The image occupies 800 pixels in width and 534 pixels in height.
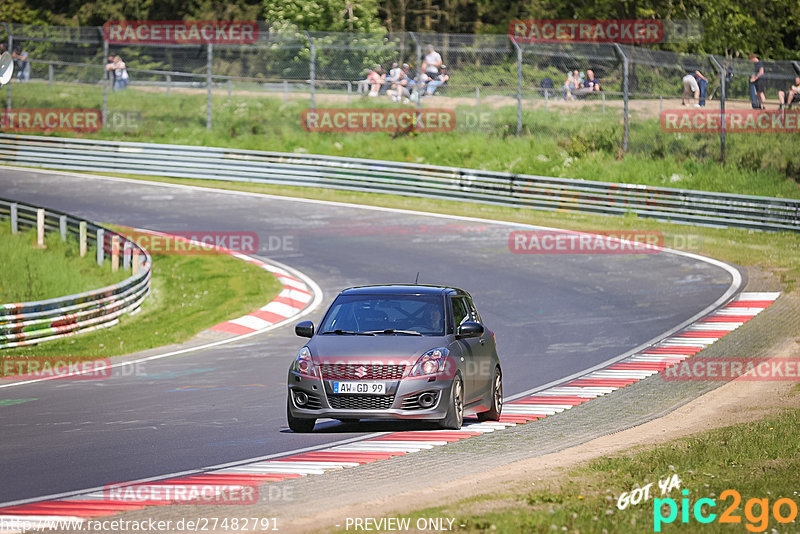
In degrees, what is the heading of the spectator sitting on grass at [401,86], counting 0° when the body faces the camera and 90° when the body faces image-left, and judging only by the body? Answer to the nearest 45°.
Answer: approximately 45°

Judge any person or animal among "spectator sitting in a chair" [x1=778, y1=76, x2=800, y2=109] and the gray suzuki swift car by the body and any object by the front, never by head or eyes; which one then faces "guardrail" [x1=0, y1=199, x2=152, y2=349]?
the spectator sitting in a chair

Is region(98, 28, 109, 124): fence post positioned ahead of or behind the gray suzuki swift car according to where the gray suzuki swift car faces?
behind

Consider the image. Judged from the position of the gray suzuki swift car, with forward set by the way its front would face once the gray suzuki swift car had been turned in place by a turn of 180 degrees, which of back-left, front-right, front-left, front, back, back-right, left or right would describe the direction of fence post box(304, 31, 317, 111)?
front

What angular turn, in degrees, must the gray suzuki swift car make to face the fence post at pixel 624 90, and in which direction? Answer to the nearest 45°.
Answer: approximately 180°

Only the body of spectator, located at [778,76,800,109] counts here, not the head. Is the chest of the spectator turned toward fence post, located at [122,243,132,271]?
yes

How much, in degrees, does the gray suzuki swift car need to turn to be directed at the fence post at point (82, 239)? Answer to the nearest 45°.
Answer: approximately 135° to its right

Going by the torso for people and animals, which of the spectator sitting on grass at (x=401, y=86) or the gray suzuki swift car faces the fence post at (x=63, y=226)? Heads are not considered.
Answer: the spectator sitting on grass

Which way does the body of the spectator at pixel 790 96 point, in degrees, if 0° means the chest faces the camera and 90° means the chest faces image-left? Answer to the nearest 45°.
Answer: approximately 45°

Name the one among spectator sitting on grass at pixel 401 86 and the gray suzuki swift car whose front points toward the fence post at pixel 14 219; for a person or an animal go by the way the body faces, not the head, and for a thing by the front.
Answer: the spectator sitting on grass
